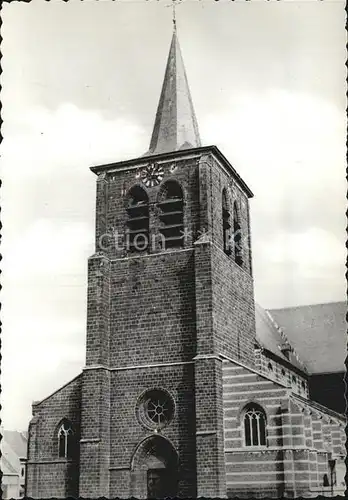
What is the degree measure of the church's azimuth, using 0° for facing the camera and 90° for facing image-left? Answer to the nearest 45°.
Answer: approximately 45°
